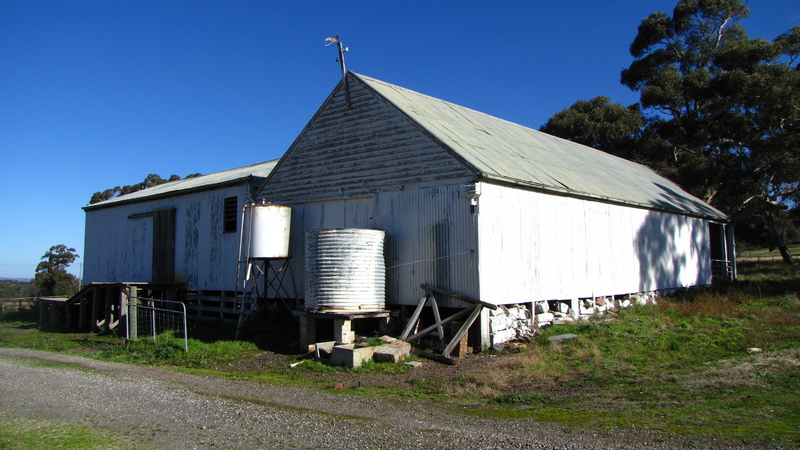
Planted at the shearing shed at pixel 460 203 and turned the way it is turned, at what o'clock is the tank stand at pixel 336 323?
The tank stand is roughly at 12 o'clock from the shearing shed.

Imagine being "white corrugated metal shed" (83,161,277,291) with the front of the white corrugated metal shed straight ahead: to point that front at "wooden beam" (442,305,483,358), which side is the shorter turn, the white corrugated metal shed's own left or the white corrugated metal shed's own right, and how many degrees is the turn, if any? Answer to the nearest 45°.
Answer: approximately 90° to the white corrugated metal shed's own left

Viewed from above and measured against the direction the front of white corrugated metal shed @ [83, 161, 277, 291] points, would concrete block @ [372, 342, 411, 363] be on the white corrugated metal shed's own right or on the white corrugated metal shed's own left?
on the white corrugated metal shed's own left

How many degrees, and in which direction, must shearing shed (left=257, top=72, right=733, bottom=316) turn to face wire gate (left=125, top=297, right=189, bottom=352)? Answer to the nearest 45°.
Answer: approximately 45° to its right

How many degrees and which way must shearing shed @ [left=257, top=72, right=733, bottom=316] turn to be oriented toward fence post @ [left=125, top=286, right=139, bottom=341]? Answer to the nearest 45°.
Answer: approximately 45° to its right

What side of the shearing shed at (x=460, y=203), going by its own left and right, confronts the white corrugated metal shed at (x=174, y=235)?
right

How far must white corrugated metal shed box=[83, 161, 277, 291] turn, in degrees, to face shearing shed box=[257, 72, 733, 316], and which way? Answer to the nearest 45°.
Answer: approximately 90° to its left

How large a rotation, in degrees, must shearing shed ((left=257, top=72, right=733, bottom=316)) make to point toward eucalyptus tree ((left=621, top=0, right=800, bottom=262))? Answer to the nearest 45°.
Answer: approximately 180°

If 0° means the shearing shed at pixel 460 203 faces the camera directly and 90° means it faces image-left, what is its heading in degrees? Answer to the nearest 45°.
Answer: approximately 45°

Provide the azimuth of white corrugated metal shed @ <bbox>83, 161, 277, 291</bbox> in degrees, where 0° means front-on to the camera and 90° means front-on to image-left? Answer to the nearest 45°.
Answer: approximately 45°

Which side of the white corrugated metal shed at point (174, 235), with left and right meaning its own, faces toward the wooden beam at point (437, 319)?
left

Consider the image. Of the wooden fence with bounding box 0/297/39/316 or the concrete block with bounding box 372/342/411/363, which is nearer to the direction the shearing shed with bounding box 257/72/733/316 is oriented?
the concrete block

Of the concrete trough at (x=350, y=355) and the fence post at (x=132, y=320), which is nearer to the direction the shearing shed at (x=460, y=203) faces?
the concrete trough

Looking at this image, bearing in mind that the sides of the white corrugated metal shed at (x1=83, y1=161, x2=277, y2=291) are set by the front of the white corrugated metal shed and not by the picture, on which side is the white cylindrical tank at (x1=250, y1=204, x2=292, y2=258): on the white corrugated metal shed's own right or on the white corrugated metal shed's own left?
on the white corrugated metal shed's own left

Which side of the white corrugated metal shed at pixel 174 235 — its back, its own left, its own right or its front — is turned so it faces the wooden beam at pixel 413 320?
left
